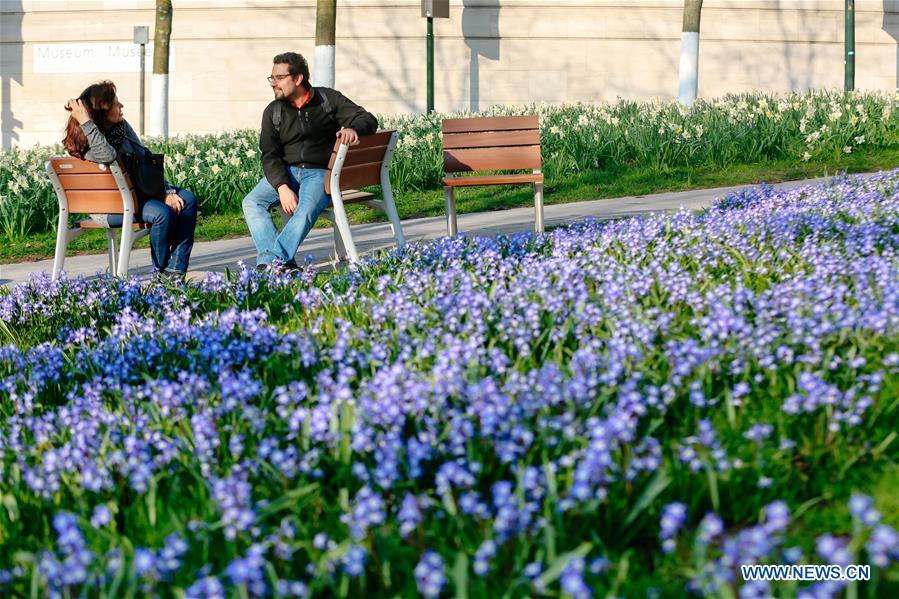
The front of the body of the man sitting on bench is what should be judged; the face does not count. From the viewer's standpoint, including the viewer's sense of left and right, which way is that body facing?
facing the viewer and to the left of the viewer

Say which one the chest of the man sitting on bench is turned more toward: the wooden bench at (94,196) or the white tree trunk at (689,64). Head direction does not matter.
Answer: the wooden bench

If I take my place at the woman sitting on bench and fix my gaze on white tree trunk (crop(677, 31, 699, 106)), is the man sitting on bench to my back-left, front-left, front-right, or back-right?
front-right

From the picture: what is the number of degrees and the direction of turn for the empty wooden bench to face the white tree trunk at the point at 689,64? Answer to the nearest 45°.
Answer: approximately 180°

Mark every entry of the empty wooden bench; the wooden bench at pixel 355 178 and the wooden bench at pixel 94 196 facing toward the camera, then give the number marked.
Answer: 1

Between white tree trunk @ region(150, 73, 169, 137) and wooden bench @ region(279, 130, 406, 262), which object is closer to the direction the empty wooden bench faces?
the wooden bench

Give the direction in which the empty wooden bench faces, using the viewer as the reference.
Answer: facing the viewer

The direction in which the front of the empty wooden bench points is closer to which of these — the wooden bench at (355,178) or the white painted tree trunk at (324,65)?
the wooden bench

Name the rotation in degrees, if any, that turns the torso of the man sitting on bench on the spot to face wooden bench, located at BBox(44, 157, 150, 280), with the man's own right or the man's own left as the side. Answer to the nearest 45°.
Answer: approximately 45° to the man's own right
